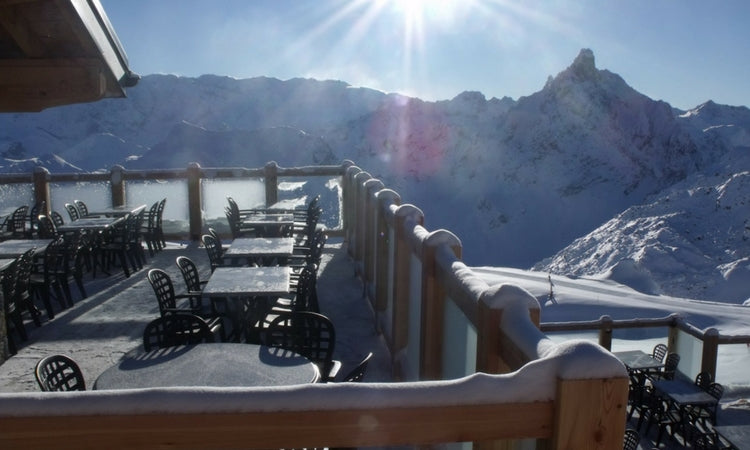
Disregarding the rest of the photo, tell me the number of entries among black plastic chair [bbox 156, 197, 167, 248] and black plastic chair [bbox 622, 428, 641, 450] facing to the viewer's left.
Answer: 1

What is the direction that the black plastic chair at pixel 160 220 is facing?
to the viewer's left

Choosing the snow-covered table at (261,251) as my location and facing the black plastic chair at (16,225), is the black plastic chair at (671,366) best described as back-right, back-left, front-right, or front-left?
back-right

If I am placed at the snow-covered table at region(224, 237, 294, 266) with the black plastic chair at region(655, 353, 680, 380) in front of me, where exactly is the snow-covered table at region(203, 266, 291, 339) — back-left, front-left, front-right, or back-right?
back-right

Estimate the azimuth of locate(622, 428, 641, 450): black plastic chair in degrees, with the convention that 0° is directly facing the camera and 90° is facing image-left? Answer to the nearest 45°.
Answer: approximately 225°

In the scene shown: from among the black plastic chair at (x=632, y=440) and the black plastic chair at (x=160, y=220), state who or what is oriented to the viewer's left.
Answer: the black plastic chair at (x=160, y=220)
